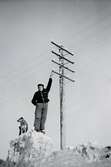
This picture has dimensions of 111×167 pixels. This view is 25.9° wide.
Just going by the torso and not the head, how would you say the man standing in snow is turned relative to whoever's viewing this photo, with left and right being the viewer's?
facing the viewer

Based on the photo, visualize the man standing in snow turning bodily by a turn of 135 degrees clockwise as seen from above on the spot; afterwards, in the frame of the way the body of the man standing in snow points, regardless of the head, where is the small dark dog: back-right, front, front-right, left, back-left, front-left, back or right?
front
